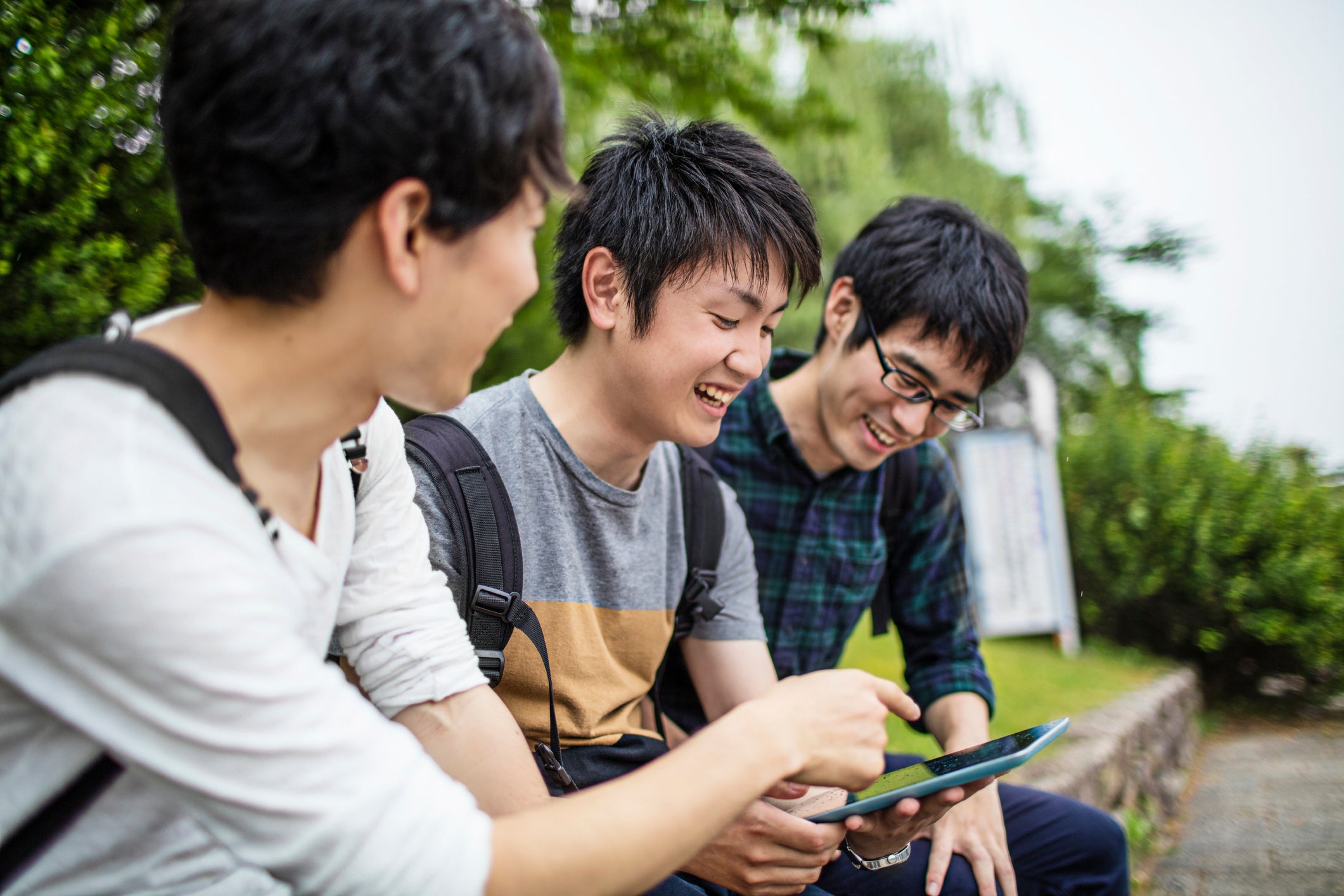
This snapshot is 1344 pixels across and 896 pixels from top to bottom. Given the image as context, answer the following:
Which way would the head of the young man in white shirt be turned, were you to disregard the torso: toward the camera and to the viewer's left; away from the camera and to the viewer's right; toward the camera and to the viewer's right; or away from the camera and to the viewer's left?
away from the camera and to the viewer's right

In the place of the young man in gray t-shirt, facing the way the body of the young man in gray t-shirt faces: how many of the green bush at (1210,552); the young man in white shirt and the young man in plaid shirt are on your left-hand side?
2

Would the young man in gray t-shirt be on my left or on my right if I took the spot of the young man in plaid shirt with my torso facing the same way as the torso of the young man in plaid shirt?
on my right

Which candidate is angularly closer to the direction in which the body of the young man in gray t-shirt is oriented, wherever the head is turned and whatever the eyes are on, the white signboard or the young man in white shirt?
the young man in white shirt

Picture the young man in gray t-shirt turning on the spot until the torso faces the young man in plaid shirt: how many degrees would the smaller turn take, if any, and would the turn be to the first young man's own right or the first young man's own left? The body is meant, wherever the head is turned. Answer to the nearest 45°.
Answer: approximately 90° to the first young man's own left

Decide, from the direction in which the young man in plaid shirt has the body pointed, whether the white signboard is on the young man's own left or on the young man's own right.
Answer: on the young man's own left
